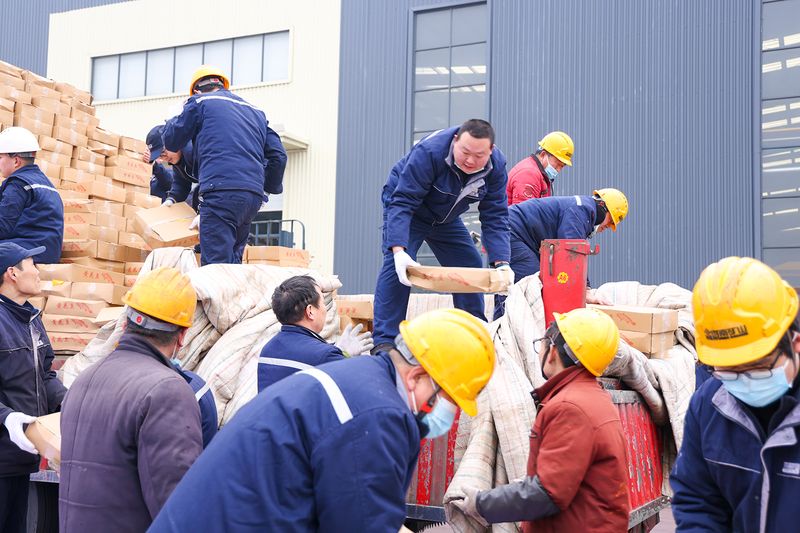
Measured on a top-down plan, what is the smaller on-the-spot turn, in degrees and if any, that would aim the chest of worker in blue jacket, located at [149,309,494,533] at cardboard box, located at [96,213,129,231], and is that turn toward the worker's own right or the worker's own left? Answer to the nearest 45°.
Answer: approximately 90° to the worker's own left

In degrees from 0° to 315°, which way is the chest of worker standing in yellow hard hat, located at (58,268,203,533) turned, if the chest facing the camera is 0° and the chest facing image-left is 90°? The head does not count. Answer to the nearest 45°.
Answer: approximately 225°

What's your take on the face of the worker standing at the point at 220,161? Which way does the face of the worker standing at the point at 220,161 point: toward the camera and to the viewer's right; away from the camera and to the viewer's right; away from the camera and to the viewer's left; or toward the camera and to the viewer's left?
away from the camera and to the viewer's left

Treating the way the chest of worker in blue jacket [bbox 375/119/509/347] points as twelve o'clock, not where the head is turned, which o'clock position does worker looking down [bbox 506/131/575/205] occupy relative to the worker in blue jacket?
The worker looking down is roughly at 8 o'clock from the worker in blue jacket.

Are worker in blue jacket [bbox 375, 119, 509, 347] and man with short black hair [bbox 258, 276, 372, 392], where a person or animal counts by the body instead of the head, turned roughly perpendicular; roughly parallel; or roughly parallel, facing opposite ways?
roughly perpendicular

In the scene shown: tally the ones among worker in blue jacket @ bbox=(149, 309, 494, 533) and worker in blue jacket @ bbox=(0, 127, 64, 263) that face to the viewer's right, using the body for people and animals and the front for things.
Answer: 1

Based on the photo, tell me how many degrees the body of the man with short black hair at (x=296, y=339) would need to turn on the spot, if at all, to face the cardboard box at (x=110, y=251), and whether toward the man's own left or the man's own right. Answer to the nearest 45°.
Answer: approximately 90° to the man's own left

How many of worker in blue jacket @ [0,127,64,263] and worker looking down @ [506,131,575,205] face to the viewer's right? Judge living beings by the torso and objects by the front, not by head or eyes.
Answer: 1
